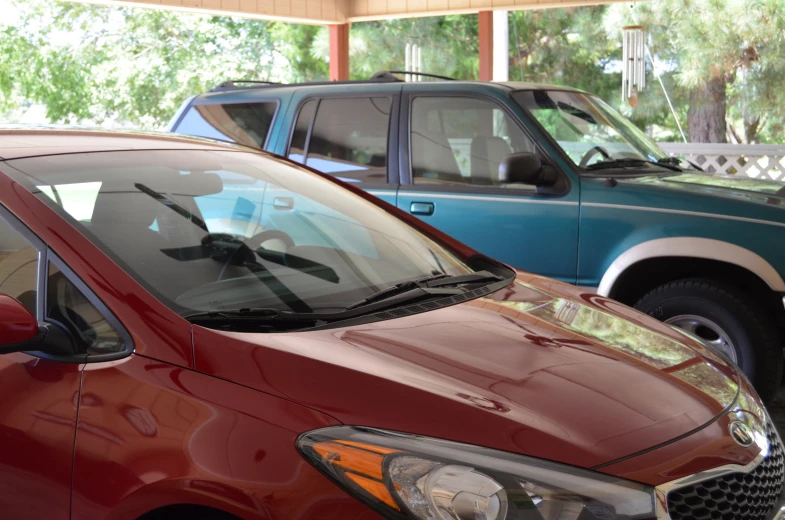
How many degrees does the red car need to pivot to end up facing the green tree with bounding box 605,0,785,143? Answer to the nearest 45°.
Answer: approximately 135° to its left

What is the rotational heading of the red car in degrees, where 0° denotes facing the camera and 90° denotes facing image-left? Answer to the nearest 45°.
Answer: approximately 315°

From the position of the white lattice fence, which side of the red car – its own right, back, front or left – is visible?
left

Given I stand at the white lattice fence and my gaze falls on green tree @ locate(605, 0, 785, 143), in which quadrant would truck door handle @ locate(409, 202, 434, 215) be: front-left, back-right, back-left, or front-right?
back-left

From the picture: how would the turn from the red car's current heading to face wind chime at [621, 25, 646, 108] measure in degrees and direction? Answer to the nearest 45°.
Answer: approximately 135° to its left
